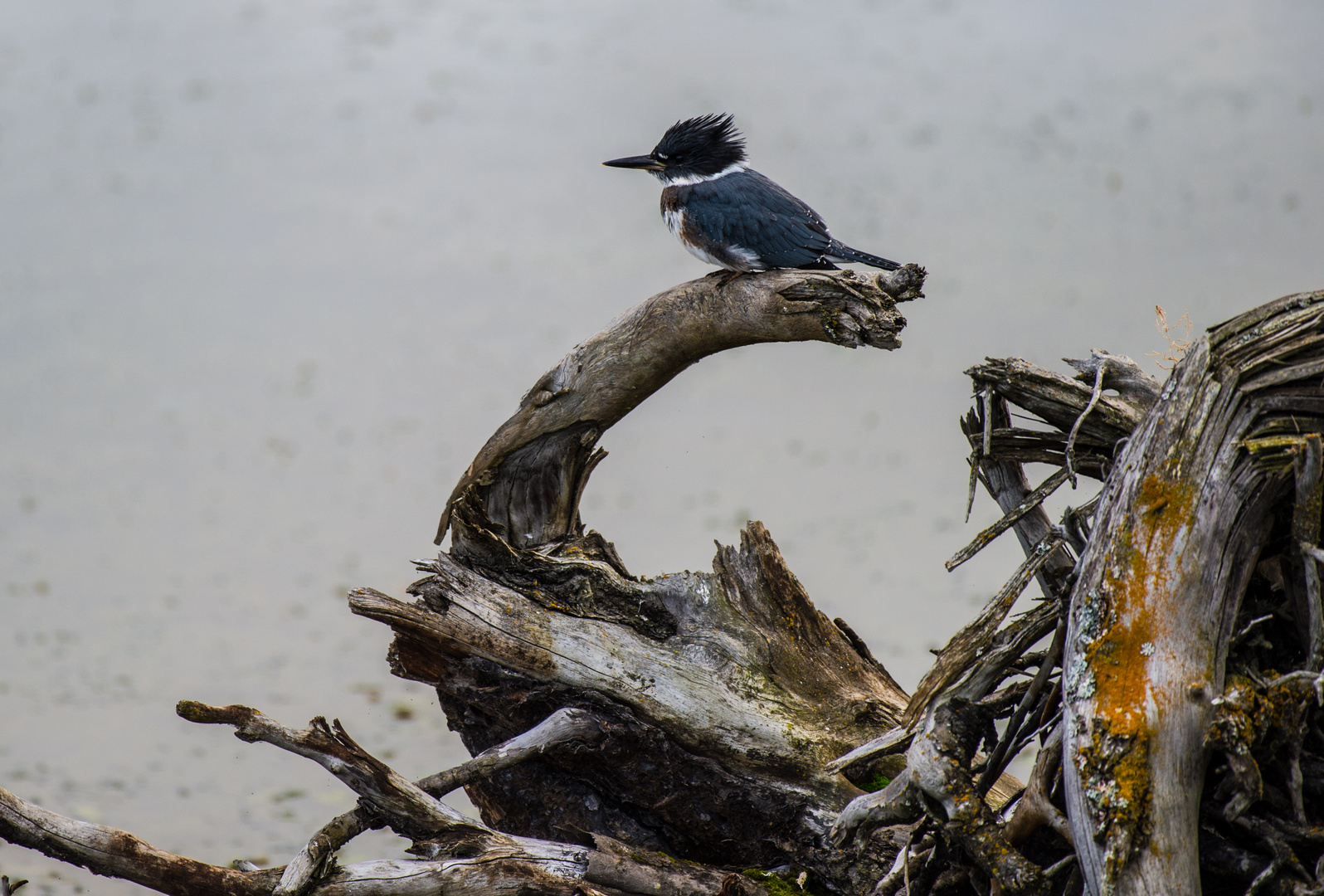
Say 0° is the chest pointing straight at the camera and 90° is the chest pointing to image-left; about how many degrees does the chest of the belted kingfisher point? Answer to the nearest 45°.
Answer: approximately 90°
